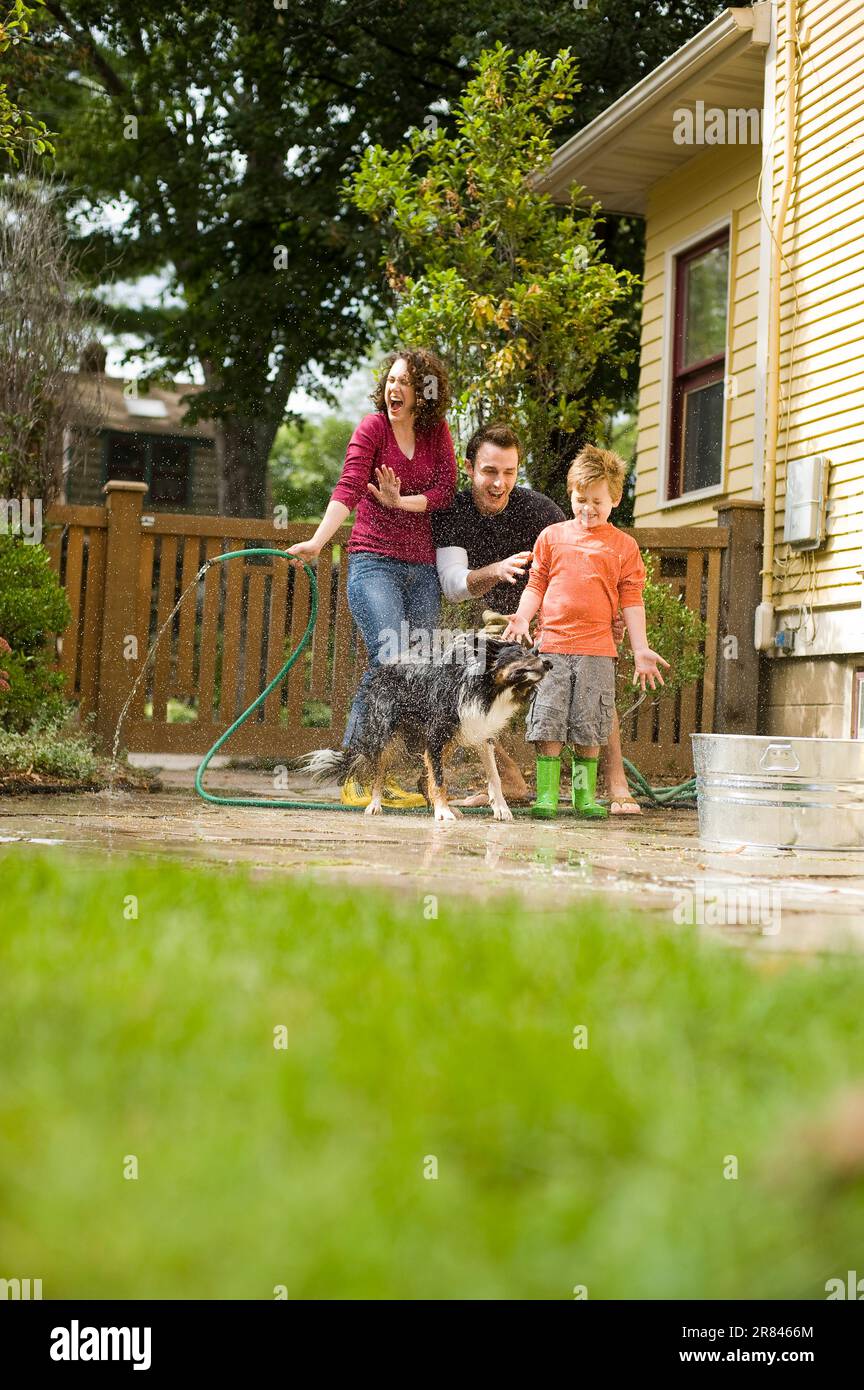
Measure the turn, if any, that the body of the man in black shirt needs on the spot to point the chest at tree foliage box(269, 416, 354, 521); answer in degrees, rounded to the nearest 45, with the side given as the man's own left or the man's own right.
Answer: approximately 180°

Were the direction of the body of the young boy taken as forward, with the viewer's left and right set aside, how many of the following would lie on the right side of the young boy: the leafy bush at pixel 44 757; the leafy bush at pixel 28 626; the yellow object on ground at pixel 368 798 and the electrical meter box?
3

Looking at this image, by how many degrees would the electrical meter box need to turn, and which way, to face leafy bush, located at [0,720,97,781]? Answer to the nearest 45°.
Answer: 0° — it already faces it

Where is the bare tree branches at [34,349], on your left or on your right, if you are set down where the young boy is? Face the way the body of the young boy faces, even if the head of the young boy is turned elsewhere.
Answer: on your right

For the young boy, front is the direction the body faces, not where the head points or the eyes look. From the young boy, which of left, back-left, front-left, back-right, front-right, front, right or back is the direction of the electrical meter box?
back-left

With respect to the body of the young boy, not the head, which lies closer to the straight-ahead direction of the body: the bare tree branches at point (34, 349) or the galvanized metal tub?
the galvanized metal tub

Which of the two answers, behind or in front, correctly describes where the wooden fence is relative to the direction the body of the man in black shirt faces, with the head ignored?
behind

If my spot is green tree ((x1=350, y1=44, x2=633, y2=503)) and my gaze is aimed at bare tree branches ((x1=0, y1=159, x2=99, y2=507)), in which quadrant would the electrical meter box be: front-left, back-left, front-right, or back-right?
back-left

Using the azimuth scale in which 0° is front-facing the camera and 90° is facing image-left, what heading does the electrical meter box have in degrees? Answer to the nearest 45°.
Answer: approximately 45°
